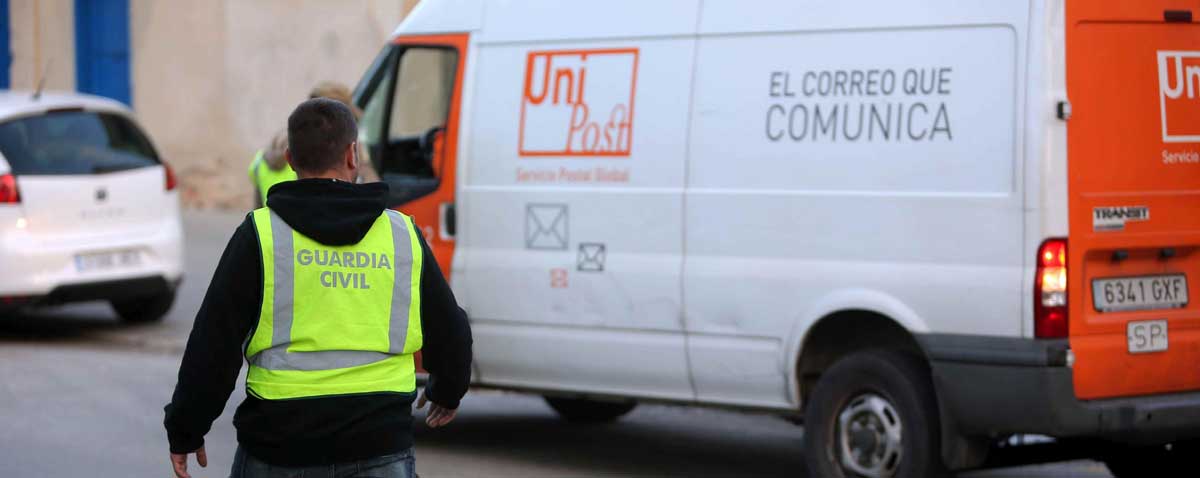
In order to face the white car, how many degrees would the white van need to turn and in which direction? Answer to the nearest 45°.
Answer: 0° — it already faces it

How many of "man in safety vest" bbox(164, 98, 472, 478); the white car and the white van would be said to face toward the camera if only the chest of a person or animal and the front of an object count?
0

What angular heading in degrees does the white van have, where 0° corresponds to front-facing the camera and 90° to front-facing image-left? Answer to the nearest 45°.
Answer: approximately 135°

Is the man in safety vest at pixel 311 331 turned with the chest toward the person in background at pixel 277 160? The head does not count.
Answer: yes

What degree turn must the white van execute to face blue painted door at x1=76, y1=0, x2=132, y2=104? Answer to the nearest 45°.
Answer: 0° — it already faces it

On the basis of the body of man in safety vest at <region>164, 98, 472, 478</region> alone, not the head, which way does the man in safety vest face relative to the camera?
away from the camera

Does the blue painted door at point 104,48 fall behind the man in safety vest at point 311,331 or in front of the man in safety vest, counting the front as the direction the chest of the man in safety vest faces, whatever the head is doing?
in front

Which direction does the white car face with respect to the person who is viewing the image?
facing away from the viewer and to the left of the viewer

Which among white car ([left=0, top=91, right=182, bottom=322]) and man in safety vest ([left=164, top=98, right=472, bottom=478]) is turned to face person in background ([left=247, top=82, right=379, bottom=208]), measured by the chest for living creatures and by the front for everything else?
the man in safety vest

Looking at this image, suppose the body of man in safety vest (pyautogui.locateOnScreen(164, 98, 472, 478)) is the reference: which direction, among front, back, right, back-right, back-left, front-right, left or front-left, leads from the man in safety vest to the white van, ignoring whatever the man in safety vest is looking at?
front-right

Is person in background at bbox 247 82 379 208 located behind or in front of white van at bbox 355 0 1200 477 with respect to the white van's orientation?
in front

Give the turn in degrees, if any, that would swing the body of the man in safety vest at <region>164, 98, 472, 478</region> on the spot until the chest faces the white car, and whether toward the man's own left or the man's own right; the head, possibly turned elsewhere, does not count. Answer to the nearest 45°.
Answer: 0° — they already face it

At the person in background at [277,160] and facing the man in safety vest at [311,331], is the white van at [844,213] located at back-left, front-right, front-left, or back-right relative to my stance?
front-left
